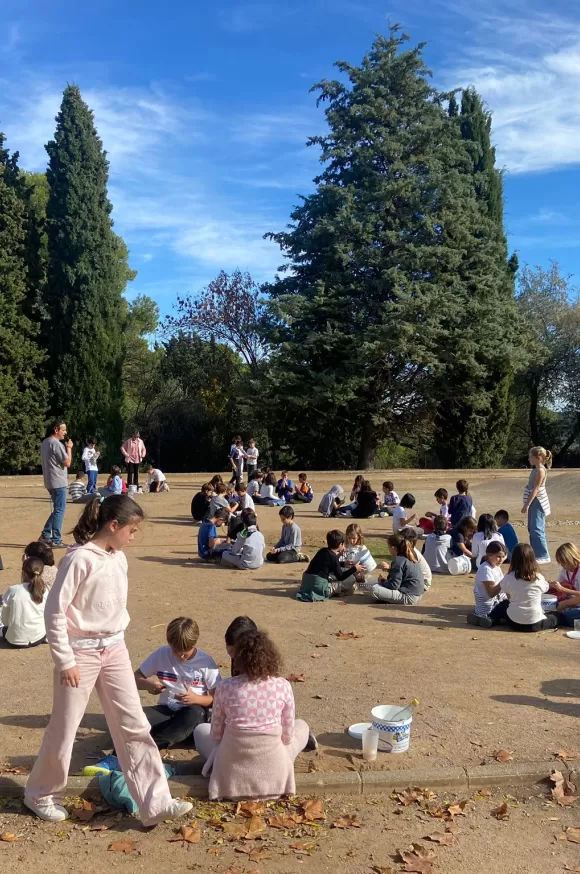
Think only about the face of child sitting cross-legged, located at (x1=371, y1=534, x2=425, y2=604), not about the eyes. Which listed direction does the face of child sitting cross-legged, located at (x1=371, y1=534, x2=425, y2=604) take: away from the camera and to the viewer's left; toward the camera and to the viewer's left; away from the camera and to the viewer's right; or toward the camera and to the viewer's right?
away from the camera and to the viewer's left

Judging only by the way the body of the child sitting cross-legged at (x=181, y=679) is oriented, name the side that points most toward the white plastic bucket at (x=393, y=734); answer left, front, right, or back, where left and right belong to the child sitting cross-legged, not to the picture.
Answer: left

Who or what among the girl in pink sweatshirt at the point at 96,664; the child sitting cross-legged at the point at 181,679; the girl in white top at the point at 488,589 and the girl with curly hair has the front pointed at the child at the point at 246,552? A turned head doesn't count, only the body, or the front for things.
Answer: the girl with curly hair

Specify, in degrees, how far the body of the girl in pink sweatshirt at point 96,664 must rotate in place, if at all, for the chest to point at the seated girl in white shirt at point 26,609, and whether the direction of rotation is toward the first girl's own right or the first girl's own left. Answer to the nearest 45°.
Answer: approximately 135° to the first girl's own left

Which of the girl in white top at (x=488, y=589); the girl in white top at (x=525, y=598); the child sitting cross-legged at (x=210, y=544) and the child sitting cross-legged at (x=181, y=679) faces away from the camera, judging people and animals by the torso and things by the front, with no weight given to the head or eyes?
the girl in white top at (x=525, y=598)

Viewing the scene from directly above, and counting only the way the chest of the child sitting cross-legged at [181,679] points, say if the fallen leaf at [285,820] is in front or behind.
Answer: in front

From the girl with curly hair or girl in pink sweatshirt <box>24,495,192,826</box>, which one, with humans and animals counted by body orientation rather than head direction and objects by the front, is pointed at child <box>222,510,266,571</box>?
the girl with curly hair

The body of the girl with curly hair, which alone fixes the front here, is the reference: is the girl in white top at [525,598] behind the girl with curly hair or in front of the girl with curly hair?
in front

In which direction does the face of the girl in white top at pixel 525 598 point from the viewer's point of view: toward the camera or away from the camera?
away from the camera

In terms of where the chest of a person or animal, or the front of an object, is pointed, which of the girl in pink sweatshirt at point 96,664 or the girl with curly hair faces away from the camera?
the girl with curly hair

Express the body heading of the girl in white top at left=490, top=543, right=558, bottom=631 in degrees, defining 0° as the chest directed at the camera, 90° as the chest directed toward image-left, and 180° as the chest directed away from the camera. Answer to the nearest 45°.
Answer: approximately 180°
